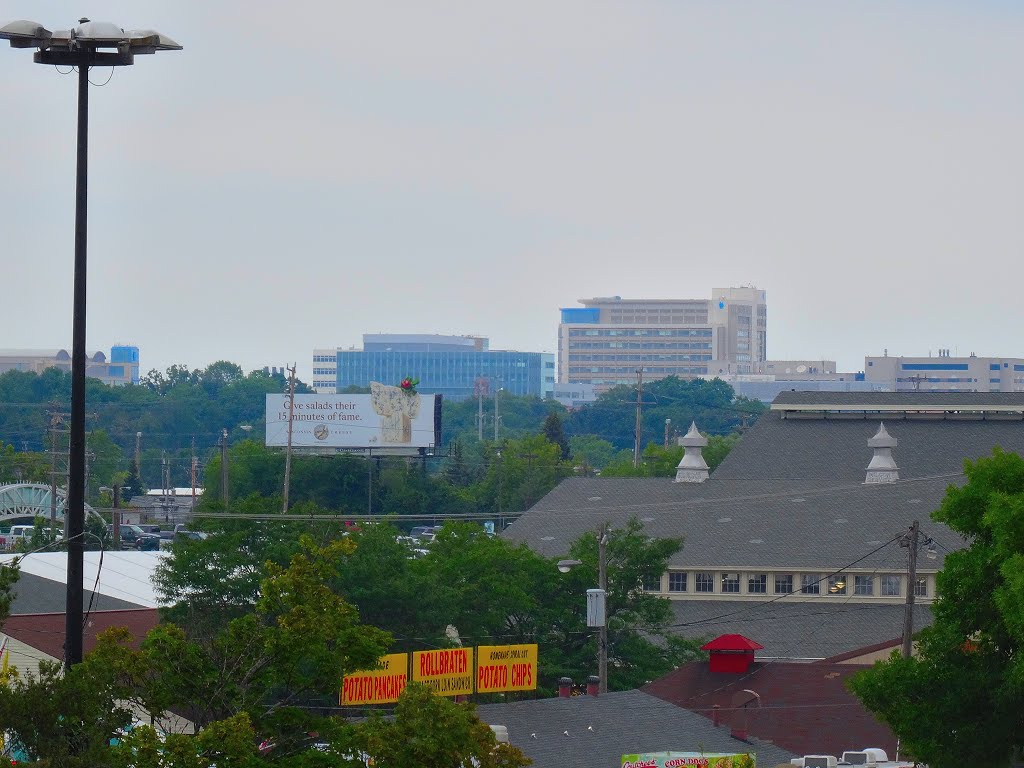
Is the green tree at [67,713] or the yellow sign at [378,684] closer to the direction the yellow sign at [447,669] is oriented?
the green tree

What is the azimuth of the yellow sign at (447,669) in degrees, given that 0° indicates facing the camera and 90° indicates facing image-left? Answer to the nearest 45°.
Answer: approximately 0°

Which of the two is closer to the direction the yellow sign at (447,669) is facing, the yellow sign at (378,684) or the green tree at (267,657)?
the green tree

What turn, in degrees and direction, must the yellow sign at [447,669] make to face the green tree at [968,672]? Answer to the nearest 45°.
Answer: approximately 45° to its left

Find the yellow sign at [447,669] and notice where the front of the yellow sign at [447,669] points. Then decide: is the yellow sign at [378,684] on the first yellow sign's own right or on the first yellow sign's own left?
on the first yellow sign's own right
